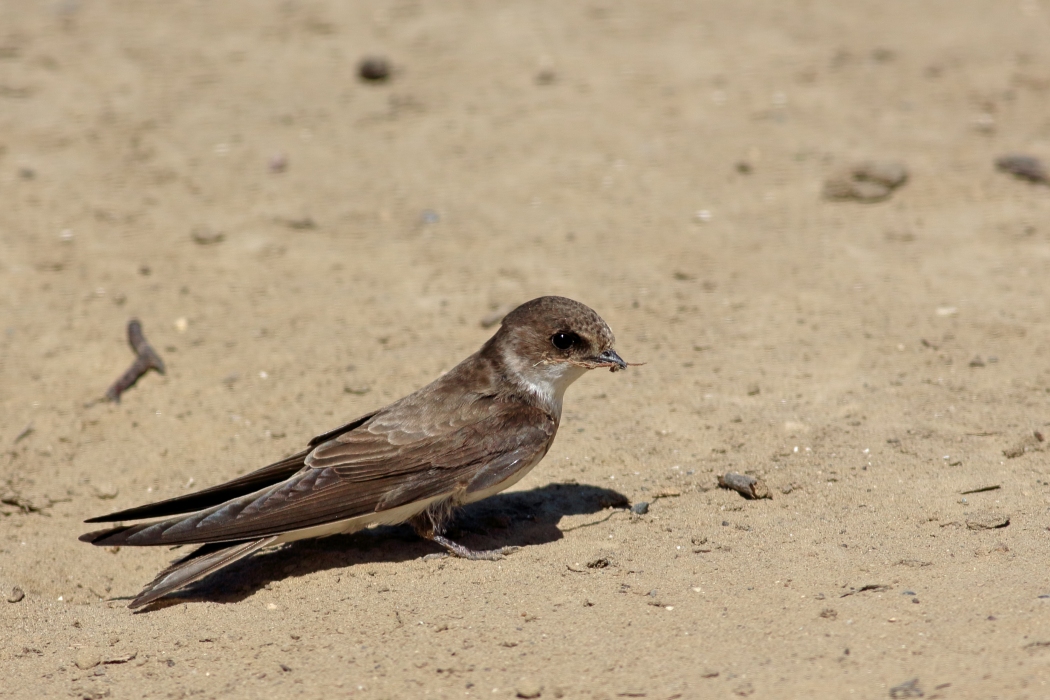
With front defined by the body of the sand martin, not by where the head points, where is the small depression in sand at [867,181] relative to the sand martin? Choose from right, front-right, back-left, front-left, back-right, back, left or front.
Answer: front-left

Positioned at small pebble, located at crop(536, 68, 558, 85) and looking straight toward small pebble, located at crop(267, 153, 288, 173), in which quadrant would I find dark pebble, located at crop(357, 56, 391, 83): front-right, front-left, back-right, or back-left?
front-right

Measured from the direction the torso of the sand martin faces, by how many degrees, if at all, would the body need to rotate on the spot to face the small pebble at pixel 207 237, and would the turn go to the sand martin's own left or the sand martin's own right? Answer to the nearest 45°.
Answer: approximately 90° to the sand martin's own left

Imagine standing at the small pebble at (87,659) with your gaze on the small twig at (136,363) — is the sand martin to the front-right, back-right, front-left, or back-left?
front-right

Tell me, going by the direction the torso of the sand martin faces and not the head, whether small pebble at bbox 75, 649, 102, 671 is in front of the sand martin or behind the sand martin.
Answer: behind

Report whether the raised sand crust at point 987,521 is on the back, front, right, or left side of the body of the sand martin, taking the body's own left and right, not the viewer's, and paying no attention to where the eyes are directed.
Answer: front

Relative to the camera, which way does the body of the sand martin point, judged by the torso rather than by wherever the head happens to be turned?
to the viewer's right

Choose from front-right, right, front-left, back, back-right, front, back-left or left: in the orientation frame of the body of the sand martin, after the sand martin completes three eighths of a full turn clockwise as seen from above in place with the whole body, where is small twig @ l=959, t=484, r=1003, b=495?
back-left

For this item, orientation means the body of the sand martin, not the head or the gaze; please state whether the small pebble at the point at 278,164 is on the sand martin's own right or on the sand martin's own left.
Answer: on the sand martin's own left

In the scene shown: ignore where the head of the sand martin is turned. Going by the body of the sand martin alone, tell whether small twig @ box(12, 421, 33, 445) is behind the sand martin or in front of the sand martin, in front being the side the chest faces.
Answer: behind
